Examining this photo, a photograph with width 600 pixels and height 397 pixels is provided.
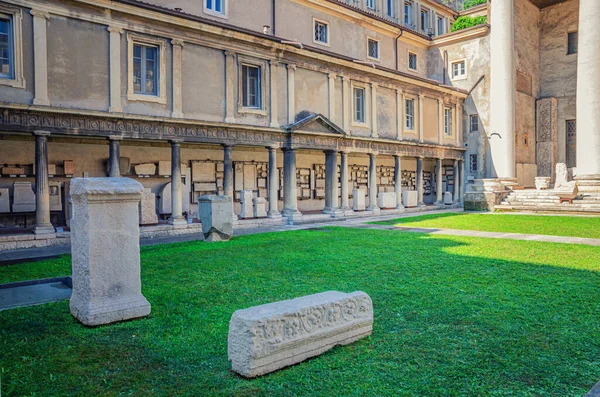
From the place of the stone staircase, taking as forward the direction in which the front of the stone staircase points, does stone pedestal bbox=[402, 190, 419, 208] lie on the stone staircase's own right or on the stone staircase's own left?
on the stone staircase's own right

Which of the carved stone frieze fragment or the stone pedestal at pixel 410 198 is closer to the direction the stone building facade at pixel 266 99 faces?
the carved stone frieze fragment

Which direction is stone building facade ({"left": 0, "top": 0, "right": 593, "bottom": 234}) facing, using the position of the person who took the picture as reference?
facing the viewer and to the right of the viewer

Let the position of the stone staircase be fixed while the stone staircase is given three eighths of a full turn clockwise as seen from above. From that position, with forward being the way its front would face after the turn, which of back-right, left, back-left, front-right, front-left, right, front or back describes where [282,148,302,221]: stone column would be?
left

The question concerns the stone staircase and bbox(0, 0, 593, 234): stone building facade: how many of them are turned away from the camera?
0

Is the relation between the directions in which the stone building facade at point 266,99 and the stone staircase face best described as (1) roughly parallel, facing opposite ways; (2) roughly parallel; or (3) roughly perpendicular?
roughly perpendicular

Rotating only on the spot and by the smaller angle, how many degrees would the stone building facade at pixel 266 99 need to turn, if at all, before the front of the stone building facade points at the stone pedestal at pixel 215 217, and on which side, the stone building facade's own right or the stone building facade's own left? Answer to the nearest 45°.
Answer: approximately 45° to the stone building facade's own right

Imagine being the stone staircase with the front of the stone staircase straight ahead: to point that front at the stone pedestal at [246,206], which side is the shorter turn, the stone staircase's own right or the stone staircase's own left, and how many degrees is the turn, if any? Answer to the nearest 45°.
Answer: approximately 45° to the stone staircase's own right

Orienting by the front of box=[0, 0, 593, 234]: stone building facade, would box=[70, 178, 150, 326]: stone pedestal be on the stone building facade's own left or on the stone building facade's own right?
on the stone building facade's own right

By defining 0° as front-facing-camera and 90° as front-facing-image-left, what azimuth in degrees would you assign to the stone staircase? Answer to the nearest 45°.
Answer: approximately 0°

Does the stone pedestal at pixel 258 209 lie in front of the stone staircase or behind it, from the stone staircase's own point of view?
in front
